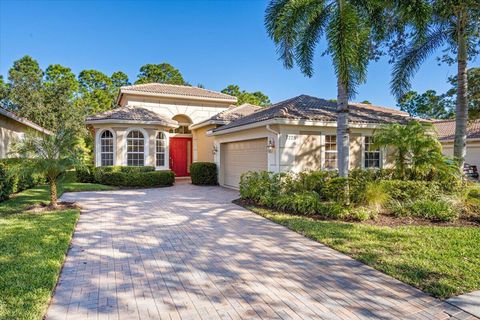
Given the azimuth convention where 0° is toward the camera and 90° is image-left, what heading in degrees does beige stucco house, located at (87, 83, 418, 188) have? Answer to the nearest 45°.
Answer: approximately 0°

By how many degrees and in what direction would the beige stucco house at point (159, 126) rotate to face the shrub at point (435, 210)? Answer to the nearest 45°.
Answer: approximately 45° to its left

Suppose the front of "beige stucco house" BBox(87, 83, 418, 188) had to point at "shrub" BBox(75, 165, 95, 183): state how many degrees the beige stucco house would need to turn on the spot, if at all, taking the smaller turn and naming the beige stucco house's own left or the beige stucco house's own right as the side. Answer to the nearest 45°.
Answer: approximately 90° to the beige stucco house's own right

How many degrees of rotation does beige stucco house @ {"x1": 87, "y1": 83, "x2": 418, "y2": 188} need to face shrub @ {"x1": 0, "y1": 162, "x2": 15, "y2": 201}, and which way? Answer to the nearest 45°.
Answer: approximately 45° to its right

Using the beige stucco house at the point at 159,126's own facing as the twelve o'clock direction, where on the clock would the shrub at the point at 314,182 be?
The shrub is roughly at 11 o'clock from the beige stucco house.

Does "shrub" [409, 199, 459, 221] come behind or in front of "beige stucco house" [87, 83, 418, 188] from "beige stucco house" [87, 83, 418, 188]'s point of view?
in front

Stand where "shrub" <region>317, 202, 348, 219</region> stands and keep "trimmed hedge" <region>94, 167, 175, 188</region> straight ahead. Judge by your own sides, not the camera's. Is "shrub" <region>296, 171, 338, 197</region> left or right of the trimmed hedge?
right

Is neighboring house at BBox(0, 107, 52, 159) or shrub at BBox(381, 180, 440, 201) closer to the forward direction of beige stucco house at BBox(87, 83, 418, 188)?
the shrub

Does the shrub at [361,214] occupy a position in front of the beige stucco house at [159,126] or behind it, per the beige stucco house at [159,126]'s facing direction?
in front

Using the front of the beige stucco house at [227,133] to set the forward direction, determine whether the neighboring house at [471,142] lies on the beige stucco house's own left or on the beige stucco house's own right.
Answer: on the beige stucco house's own left

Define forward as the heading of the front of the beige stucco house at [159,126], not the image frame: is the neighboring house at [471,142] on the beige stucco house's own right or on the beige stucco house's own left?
on the beige stucco house's own left

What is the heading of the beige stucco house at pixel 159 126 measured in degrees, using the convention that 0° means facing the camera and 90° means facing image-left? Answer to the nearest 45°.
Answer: approximately 0°

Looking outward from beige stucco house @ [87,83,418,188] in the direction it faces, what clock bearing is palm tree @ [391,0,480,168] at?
The palm tree is roughly at 10 o'clock from the beige stucco house.

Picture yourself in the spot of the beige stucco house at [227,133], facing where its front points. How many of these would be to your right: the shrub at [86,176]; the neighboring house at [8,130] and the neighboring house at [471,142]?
2

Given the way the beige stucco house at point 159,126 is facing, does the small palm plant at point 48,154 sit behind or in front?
in front
